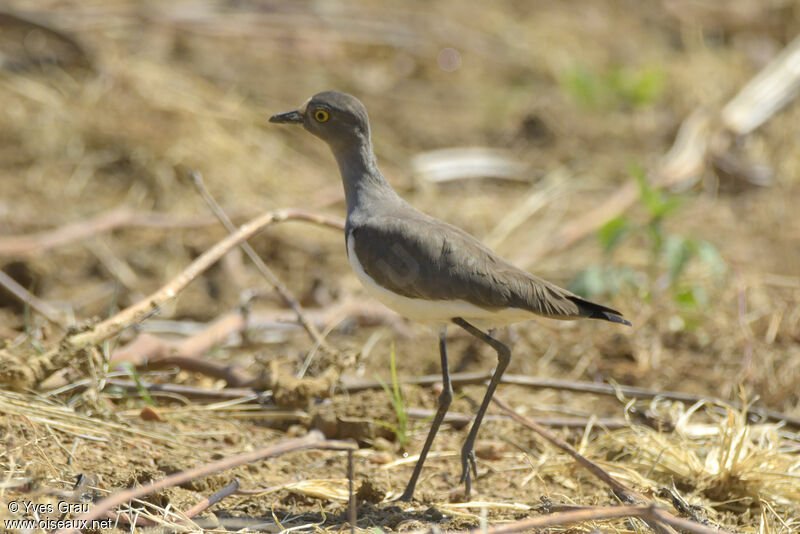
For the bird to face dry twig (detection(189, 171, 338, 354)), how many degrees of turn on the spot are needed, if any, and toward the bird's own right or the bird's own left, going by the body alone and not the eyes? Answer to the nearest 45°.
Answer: approximately 45° to the bird's own right

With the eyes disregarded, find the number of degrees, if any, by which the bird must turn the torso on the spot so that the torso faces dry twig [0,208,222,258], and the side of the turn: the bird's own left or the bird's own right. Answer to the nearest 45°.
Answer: approximately 45° to the bird's own right

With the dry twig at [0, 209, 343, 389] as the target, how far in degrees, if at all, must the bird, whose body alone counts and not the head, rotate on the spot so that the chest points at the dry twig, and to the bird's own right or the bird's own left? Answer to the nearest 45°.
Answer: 0° — it already faces it

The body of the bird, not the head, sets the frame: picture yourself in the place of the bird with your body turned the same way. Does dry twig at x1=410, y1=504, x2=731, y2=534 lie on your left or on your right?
on your left

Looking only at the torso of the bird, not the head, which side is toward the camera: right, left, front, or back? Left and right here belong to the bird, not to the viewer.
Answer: left

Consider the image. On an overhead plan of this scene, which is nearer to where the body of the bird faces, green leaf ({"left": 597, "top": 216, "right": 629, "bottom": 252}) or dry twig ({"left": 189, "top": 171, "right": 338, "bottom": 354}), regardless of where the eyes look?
the dry twig

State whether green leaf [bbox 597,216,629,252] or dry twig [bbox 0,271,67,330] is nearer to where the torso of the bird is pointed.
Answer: the dry twig
